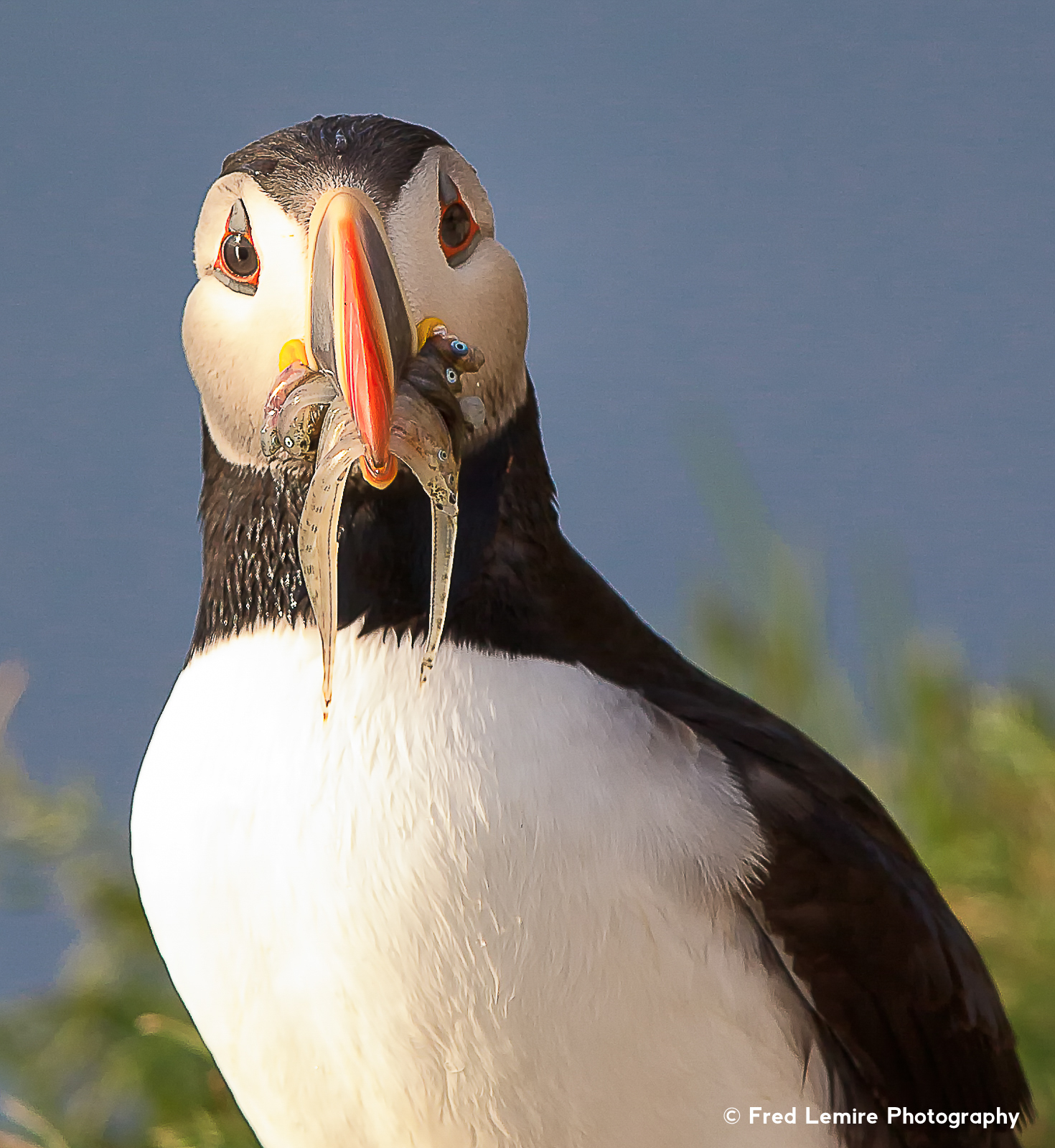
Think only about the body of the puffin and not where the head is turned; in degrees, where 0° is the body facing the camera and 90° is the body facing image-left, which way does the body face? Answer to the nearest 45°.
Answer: approximately 45°
